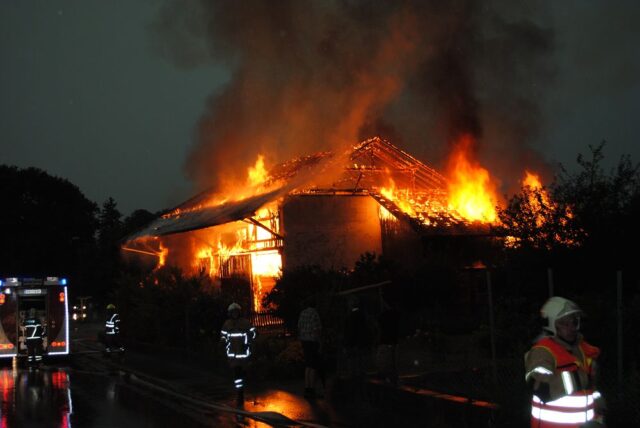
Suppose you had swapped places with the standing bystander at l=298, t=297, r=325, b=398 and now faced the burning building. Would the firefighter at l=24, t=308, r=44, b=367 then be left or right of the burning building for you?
left

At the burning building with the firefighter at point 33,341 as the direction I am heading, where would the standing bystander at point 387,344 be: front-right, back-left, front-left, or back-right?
front-left

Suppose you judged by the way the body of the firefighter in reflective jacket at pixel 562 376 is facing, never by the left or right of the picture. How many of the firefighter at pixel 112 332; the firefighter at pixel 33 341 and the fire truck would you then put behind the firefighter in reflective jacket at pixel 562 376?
3

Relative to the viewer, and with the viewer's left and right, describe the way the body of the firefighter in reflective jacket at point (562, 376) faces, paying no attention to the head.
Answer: facing the viewer and to the right of the viewer

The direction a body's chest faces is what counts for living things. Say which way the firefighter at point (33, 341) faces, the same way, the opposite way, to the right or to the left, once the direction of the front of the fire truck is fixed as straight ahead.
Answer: the same way
